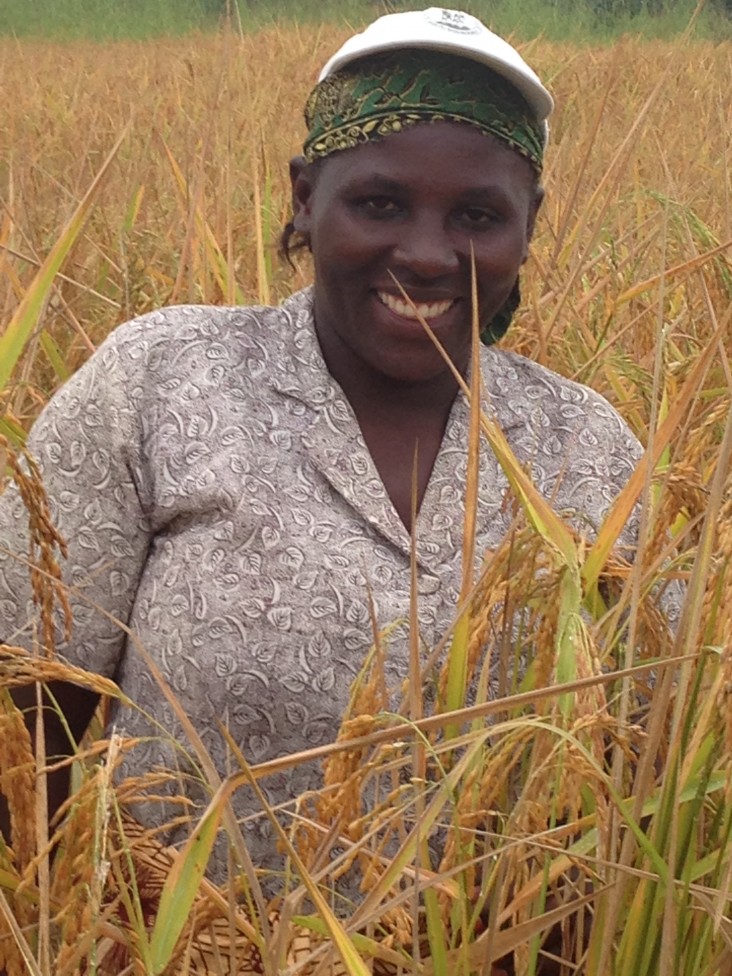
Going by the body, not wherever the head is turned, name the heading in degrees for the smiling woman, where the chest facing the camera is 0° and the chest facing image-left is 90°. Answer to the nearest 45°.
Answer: approximately 315°
